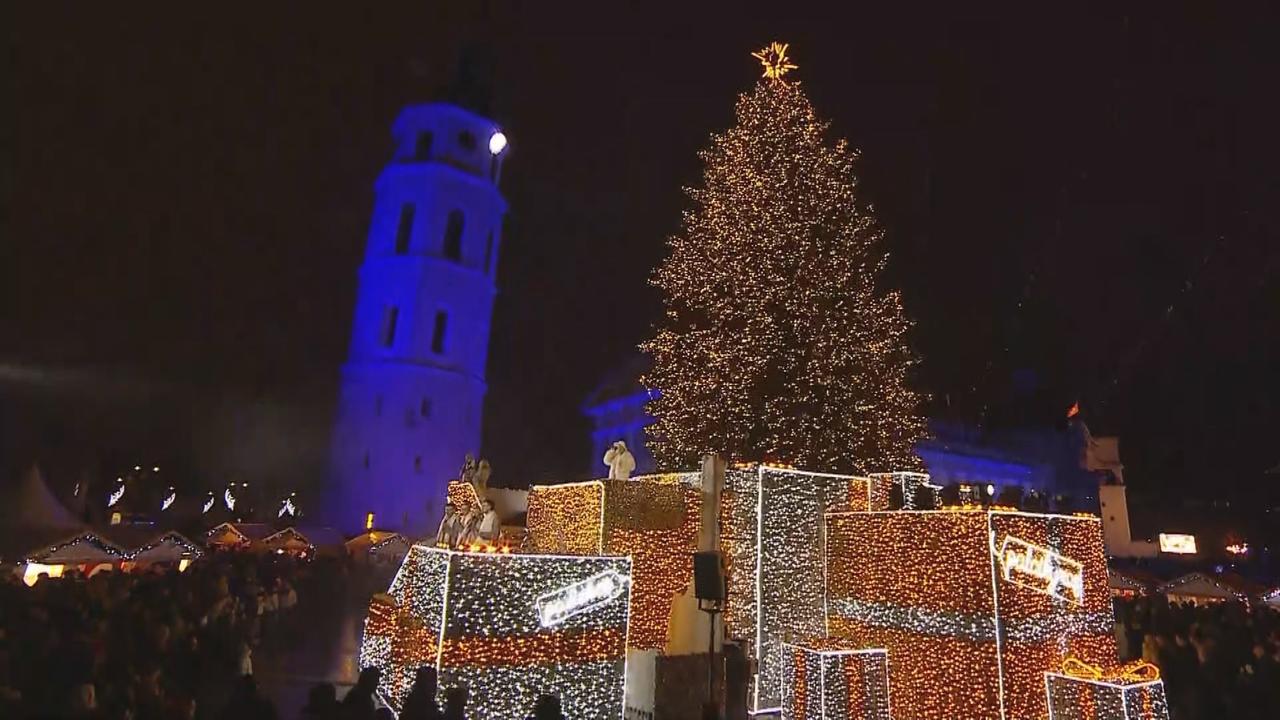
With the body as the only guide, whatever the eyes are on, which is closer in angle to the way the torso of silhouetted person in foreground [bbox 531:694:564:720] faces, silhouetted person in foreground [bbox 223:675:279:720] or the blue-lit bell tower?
the blue-lit bell tower

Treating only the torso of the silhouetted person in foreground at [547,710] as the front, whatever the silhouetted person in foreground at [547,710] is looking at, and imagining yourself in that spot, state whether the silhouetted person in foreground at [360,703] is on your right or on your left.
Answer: on your left

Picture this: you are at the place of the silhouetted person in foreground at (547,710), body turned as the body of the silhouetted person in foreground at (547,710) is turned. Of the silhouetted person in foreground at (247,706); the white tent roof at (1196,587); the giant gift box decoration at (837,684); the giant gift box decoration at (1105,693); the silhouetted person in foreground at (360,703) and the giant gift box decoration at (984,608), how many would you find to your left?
2

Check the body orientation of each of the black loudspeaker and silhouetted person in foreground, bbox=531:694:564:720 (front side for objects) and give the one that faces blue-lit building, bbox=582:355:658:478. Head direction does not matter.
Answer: the silhouetted person in foreground

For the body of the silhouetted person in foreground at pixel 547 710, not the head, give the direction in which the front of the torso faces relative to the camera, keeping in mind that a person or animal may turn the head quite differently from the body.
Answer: away from the camera

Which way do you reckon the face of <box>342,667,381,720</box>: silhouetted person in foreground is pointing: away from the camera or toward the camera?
away from the camera

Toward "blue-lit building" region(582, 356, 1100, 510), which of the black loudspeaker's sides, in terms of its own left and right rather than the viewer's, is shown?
back

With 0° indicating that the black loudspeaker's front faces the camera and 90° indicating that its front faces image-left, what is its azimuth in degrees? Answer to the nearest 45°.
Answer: approximately 0°

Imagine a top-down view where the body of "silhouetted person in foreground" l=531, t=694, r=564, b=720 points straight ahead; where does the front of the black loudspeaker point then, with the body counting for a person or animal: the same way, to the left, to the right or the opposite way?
the opposite way

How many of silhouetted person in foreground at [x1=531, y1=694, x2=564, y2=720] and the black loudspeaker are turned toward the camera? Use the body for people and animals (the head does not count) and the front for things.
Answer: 1

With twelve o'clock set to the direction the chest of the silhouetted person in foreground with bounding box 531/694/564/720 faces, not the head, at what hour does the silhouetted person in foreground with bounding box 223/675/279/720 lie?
the silhouetted person in foreground with bounding box 223/675/279/720 is roughly at 9 o'clock from the silhouetted person in foreground with bounding box 531/694/564/720.
